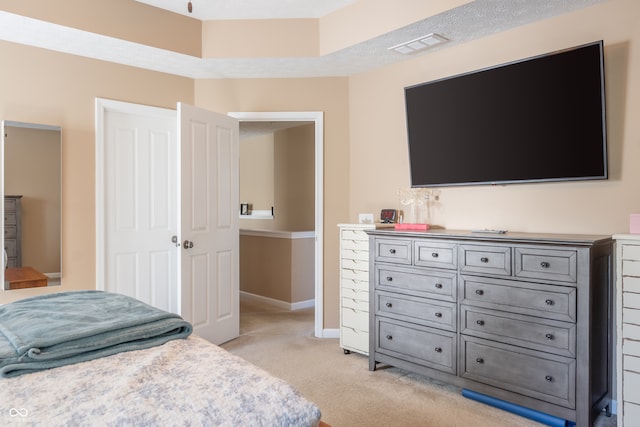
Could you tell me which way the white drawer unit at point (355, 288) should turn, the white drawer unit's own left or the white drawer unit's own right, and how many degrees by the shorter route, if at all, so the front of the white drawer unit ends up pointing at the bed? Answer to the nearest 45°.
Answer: approximately 45° to the white drawer unit's own left

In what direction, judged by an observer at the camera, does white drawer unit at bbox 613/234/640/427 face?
facing the viewer and to the left of the viewer

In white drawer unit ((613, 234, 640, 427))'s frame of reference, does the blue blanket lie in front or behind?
in front

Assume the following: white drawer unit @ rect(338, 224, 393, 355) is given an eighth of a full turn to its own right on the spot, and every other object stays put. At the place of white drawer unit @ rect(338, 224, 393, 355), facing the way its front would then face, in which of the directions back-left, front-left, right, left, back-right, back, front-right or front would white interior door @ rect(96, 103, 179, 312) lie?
front

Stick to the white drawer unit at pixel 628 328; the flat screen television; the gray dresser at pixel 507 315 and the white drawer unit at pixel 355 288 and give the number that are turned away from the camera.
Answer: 0

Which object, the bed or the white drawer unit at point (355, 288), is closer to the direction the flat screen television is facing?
the bed

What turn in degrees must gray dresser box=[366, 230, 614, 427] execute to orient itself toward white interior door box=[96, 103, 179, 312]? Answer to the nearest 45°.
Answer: approximately 45° to its right

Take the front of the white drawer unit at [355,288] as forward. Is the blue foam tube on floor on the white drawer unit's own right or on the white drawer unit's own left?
on the white drawer unit's own left

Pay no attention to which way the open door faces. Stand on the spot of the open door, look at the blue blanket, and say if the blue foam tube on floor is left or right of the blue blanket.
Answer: left

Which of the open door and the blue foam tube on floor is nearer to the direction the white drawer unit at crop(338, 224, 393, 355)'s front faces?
the open door

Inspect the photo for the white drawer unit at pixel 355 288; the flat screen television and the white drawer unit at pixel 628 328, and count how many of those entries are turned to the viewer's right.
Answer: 0

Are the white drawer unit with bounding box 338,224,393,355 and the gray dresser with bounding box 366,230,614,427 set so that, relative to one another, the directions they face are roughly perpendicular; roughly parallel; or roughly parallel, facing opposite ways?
roughly parallel

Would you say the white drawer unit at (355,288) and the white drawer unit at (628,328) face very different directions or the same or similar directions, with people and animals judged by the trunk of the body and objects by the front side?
same or similar directions

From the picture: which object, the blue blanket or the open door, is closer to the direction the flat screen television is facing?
the blue blanket

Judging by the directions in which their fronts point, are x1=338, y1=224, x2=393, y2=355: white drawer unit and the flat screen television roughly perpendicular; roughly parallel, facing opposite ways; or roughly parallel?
roughly parallel

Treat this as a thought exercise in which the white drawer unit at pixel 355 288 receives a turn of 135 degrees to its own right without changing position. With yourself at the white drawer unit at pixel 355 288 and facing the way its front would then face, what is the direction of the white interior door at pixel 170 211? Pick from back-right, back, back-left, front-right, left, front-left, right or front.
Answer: left

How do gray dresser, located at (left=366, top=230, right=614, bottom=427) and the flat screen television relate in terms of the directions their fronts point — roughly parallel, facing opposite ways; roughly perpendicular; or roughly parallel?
roughly parallel

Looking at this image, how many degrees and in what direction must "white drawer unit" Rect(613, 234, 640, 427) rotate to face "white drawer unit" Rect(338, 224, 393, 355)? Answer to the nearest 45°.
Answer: approximately 45° to its right
